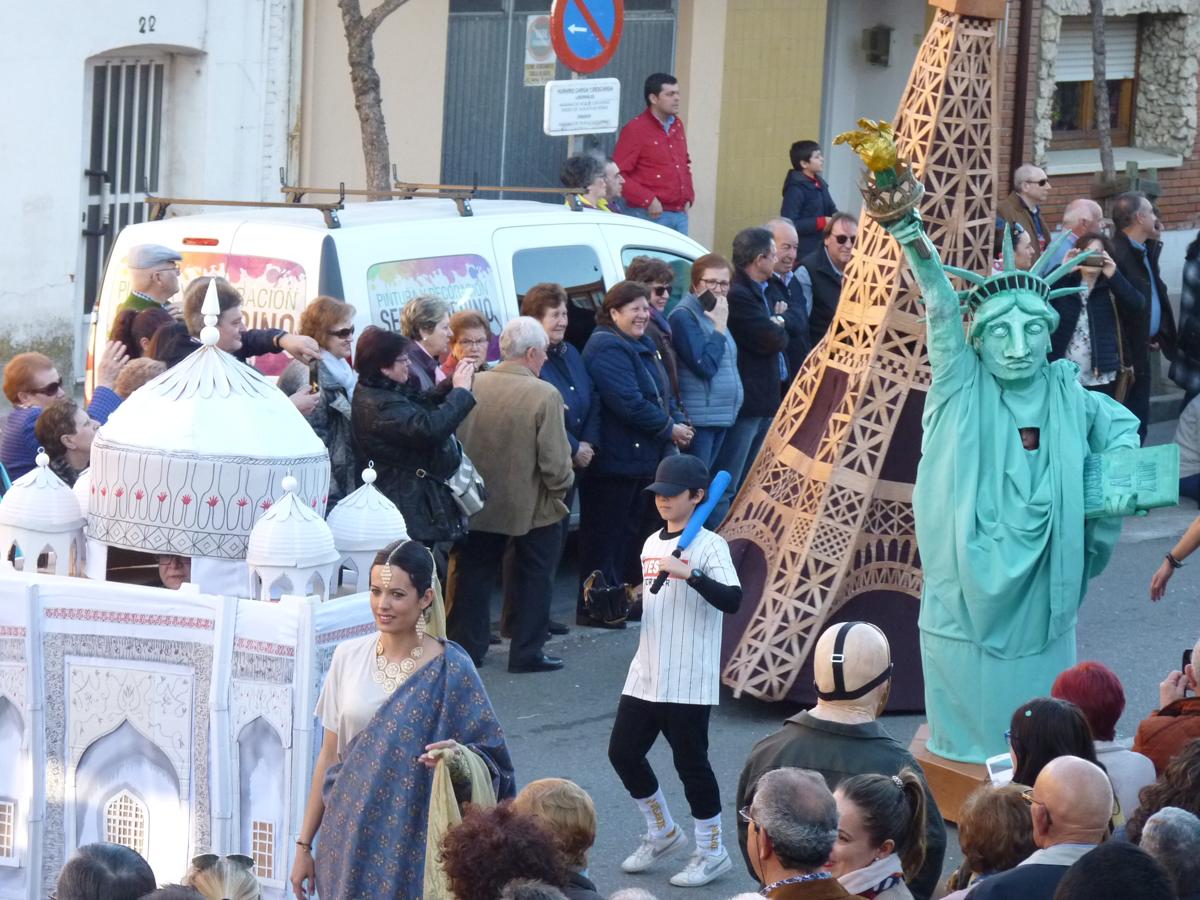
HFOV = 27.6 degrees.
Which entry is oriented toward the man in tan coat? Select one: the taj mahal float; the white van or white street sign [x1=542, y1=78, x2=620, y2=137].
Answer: the white street sign

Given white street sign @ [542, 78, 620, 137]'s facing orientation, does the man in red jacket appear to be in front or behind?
behind

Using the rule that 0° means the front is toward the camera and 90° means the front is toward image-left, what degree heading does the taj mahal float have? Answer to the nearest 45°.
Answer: approximately 0°

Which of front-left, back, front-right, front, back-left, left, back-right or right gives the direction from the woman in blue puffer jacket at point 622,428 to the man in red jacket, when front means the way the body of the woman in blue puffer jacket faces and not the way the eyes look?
back-left

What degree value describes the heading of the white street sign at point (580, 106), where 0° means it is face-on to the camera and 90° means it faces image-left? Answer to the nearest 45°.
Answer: approximately 0°

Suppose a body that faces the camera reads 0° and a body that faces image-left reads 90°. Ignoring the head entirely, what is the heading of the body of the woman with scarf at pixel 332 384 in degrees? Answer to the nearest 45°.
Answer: approximately 315°
